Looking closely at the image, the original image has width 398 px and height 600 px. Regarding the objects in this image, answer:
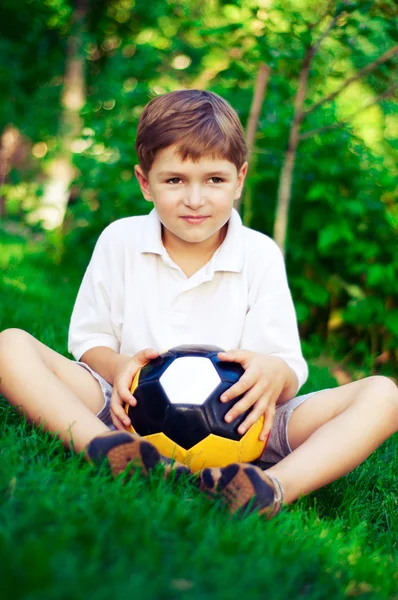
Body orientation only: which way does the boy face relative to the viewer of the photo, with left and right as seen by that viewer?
facing the viewer

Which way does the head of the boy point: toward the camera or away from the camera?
toward the camera
